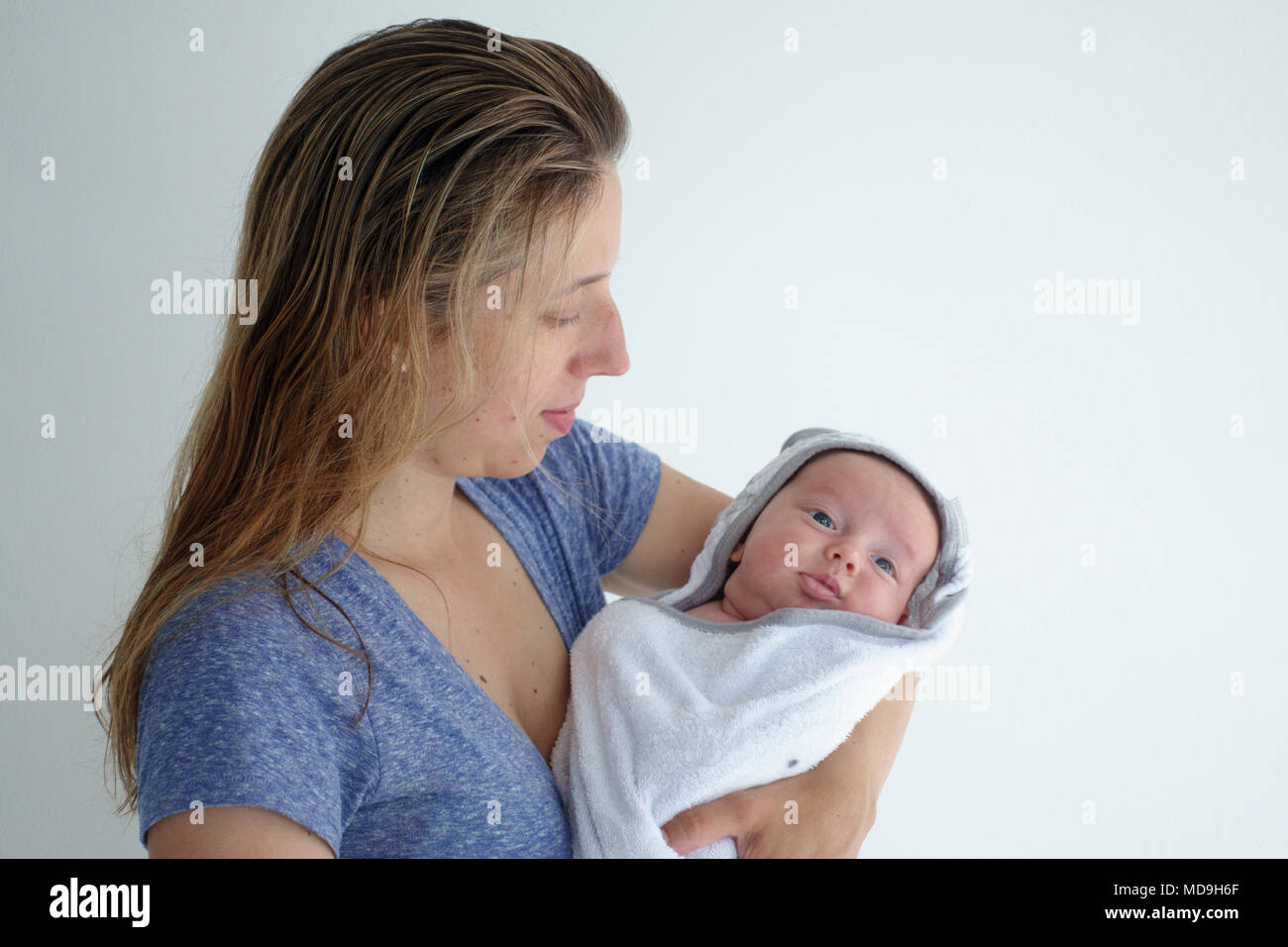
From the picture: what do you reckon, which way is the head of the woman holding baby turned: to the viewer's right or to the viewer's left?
to the viewer's right

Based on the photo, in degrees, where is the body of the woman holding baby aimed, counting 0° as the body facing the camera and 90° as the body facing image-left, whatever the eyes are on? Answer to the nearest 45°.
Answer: approximately 315°
